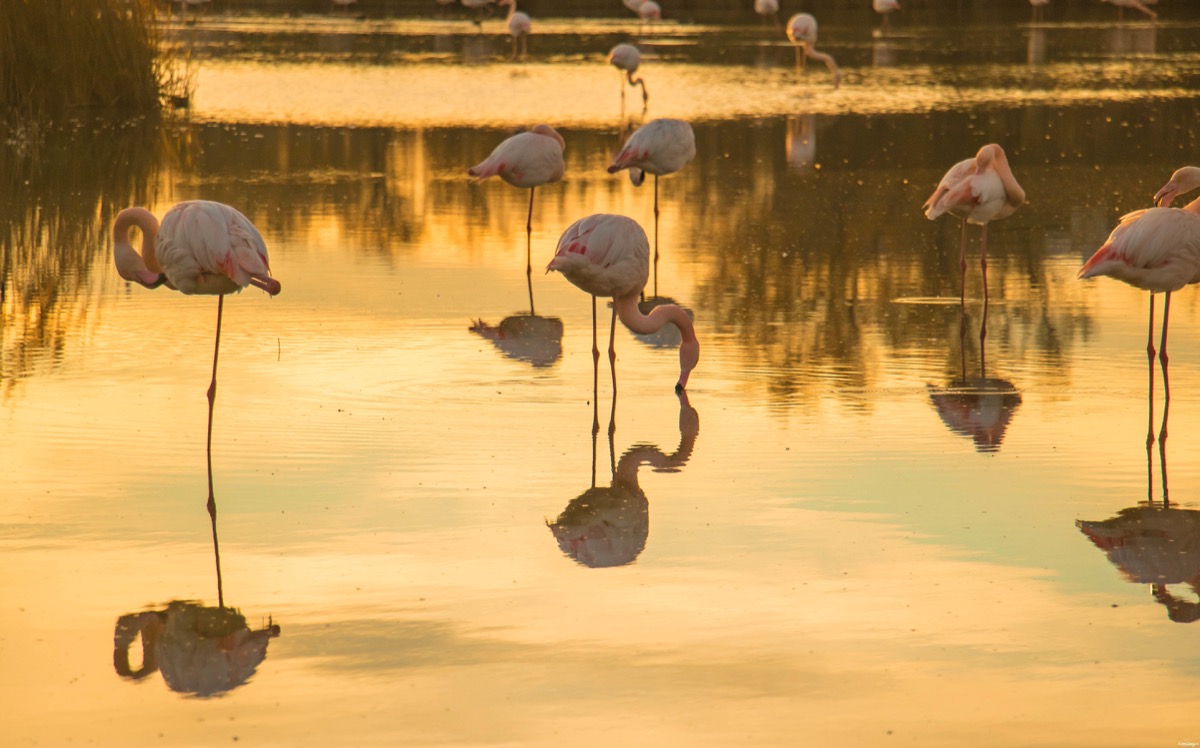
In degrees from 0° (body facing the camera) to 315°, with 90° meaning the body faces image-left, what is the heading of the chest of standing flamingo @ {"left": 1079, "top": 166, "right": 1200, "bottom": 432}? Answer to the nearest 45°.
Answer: approximately 270°

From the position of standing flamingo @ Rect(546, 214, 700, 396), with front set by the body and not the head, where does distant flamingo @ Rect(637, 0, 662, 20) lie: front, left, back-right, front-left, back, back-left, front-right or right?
left

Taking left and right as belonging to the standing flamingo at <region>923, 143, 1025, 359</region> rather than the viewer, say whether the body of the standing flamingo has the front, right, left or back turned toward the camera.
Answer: right

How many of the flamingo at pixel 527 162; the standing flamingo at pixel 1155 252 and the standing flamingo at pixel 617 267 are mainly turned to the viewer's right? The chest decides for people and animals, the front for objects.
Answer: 3

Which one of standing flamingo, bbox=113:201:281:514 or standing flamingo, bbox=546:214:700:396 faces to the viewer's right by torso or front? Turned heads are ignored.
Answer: standing flamingo, bbox=546:214:700:396

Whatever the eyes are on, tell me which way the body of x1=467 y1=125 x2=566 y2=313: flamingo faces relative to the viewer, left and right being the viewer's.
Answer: facing to the right of the viewer

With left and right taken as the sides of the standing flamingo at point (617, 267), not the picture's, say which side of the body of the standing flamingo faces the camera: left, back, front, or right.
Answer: right

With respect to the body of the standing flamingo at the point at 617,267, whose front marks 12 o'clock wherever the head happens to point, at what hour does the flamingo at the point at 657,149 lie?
The flamingo is roughly at 9 o'clock from the standing flamingo.

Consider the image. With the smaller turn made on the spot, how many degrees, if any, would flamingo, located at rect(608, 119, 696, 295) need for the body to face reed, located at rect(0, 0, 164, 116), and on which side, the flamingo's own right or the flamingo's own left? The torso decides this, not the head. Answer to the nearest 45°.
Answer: approximately 135° to the flamingo's own left

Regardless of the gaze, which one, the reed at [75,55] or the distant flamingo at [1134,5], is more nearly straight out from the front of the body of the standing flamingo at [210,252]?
the reed

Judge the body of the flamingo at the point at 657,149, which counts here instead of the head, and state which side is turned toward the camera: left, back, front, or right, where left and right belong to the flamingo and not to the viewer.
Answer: right

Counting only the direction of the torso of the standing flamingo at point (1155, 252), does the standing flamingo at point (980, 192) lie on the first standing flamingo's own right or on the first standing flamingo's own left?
on the first standing flamingo's own left

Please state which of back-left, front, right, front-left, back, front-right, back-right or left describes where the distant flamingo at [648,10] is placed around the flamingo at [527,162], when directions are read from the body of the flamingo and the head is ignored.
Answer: left

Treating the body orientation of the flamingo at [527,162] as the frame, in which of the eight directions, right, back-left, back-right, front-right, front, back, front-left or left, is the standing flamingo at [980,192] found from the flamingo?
front-right

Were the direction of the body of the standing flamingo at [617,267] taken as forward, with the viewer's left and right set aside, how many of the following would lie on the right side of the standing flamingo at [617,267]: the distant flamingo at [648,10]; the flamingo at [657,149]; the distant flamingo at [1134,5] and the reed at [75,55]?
0

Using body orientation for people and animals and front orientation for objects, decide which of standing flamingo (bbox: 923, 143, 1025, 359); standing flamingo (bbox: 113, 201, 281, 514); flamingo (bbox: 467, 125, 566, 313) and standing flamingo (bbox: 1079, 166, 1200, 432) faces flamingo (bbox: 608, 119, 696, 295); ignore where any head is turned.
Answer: flamingo (bbox: 467, 125, 566, 313)

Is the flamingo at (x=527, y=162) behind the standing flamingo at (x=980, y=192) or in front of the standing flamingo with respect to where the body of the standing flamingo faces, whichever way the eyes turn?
behind
